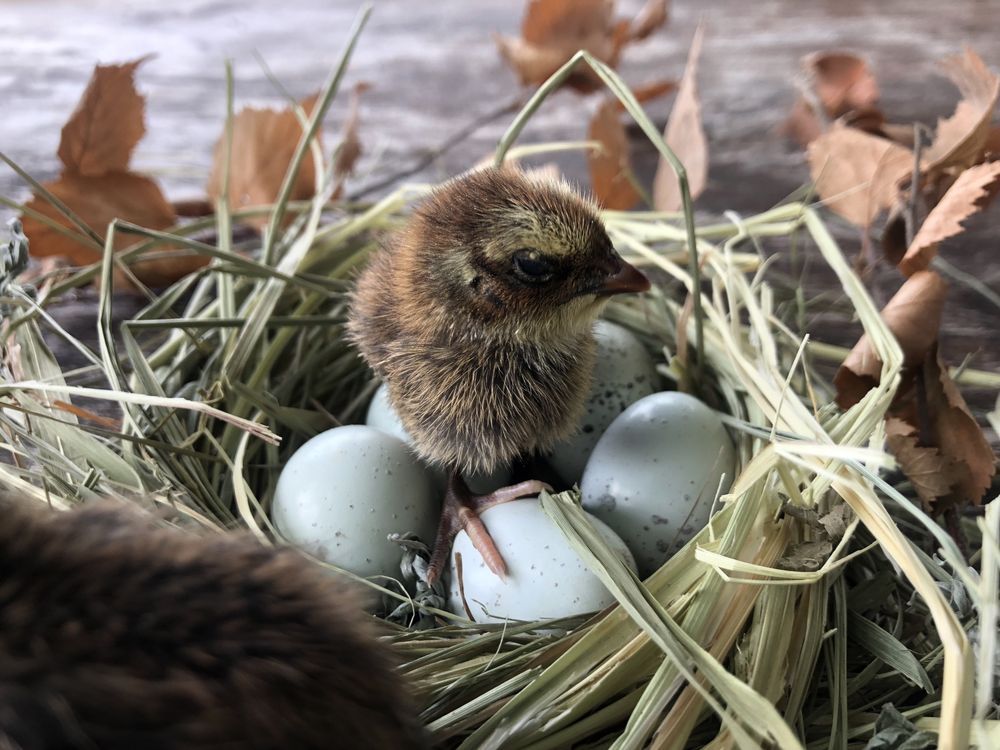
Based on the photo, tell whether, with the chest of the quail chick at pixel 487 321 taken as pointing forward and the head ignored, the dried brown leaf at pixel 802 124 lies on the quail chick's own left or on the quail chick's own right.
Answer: on the quail chick's own left

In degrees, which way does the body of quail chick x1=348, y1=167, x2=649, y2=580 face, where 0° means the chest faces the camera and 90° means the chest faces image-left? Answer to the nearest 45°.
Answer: approximately 315°
